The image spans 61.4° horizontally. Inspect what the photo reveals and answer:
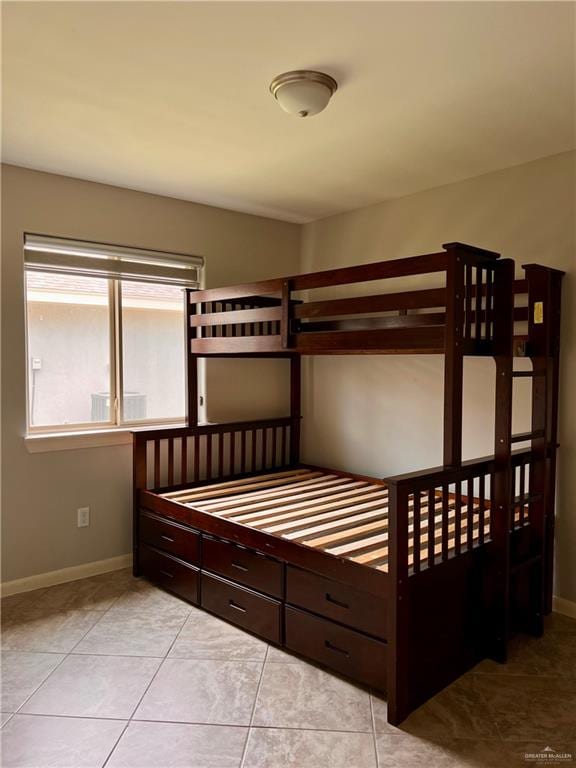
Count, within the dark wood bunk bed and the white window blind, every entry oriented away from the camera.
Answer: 0

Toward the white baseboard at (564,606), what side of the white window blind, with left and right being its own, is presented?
front

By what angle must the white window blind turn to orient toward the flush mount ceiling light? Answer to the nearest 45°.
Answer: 0° — it already faces it

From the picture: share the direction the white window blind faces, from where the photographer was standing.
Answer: facing the viewer and to the right of the viewer
